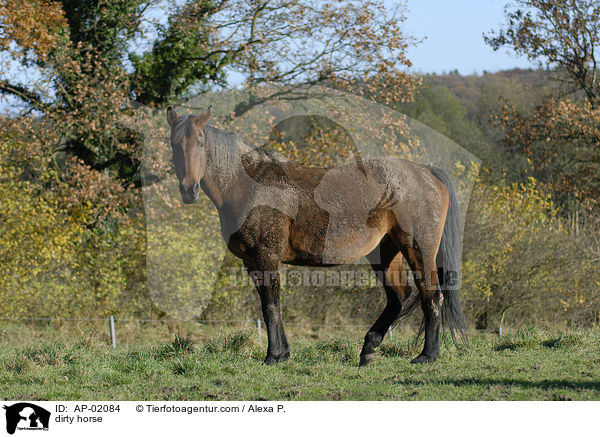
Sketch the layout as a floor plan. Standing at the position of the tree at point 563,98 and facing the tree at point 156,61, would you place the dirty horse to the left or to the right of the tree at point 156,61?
left

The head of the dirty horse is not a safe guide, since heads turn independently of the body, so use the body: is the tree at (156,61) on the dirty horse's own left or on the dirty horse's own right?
on the dirty horse's own right

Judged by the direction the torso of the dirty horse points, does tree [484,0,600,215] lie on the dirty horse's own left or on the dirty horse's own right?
on the dirty horse's own right

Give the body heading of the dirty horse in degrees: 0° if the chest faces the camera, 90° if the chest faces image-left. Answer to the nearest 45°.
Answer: approximately 90°
